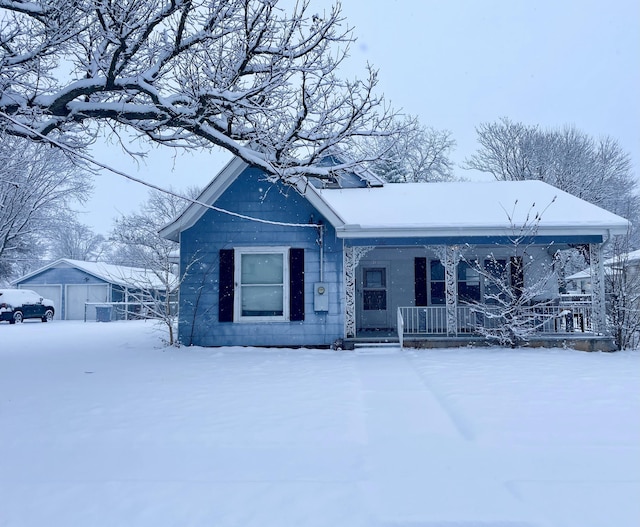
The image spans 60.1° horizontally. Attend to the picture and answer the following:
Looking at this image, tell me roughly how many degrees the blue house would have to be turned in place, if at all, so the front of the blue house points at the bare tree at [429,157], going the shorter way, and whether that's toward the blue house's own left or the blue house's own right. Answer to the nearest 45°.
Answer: approximately 180°

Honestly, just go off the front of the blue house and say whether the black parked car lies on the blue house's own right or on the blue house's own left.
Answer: on the blue house's own right

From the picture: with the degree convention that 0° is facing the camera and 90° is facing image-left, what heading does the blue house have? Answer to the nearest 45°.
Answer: approximately 0°
